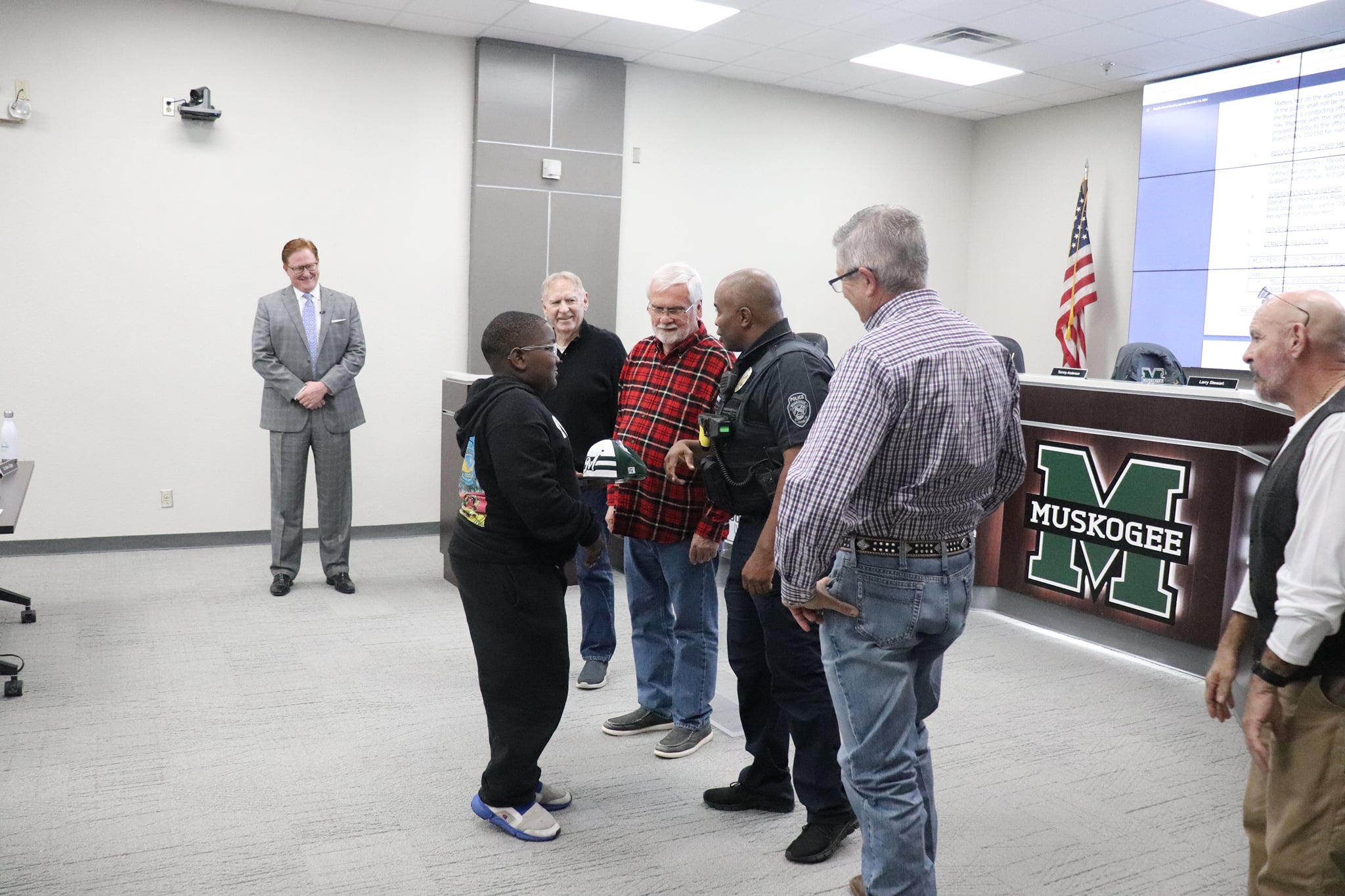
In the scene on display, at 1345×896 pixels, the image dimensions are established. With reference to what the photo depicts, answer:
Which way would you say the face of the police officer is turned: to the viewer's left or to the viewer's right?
to the viewer's left

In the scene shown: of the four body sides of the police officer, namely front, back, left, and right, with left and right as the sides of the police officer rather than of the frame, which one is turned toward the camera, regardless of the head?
left

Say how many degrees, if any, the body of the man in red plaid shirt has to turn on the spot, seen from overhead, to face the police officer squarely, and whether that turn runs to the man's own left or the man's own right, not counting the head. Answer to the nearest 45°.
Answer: approximately 45° to the man's own left

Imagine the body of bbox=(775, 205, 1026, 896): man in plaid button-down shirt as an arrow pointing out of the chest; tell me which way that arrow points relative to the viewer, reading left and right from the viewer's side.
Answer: facing away from the viewer and to the left of the viewer

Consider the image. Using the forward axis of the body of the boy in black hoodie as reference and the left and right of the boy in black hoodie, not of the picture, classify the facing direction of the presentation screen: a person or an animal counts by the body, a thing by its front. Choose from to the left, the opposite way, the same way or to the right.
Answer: the opposite way

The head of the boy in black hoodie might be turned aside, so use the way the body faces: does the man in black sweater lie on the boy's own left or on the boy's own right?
on the boy's own left

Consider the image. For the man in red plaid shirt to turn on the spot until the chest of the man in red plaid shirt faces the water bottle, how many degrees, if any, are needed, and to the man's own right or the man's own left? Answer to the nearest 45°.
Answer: approximately 90° to the man's own right

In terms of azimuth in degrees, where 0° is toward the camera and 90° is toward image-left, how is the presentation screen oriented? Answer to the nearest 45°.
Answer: approximately 45°

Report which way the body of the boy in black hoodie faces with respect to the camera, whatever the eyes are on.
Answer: to the viewer's right

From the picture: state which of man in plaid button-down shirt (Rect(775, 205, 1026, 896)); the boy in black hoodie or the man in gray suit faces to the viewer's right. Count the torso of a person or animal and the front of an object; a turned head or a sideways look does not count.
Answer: the boy in black hoodie

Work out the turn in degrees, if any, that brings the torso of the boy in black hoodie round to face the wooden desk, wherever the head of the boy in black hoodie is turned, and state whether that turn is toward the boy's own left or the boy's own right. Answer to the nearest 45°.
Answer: approximately 45° to the boy's own left

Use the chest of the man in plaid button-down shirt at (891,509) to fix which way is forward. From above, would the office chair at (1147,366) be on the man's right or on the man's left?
on the man's right

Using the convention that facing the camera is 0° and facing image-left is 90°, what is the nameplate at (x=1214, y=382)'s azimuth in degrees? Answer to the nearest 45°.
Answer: approximately 45°
